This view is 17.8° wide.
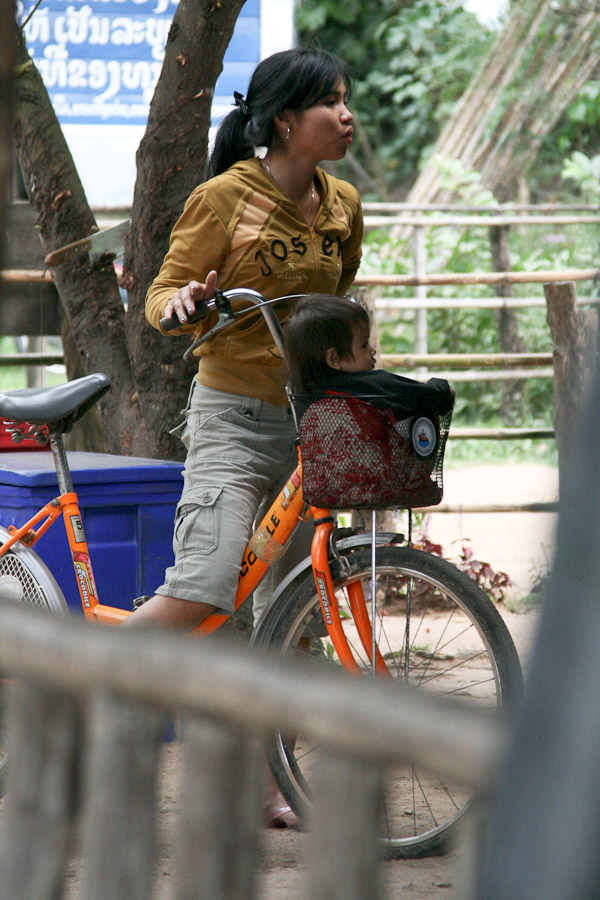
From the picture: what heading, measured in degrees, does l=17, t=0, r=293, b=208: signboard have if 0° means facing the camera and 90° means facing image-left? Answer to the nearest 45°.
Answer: approximately 0°

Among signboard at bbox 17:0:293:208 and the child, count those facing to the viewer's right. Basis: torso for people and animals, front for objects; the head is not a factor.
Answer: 1

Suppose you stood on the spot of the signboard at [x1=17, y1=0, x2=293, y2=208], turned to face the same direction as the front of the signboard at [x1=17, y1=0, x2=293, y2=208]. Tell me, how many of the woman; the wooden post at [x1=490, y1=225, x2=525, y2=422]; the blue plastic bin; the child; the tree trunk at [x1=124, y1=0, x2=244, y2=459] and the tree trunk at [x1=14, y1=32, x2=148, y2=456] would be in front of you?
5

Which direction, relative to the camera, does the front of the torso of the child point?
to the viewer's right

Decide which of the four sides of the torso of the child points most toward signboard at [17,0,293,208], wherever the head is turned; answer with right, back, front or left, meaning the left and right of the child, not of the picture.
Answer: left

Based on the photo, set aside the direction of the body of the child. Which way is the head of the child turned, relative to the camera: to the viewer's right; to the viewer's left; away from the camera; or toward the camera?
to the viewer's right

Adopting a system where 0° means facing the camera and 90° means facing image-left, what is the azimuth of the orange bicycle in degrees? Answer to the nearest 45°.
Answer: approximately 315°

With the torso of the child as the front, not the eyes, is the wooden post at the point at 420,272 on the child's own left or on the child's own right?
on the child's own left

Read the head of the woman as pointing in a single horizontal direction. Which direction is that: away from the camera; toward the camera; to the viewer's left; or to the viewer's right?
to the viewer's right
